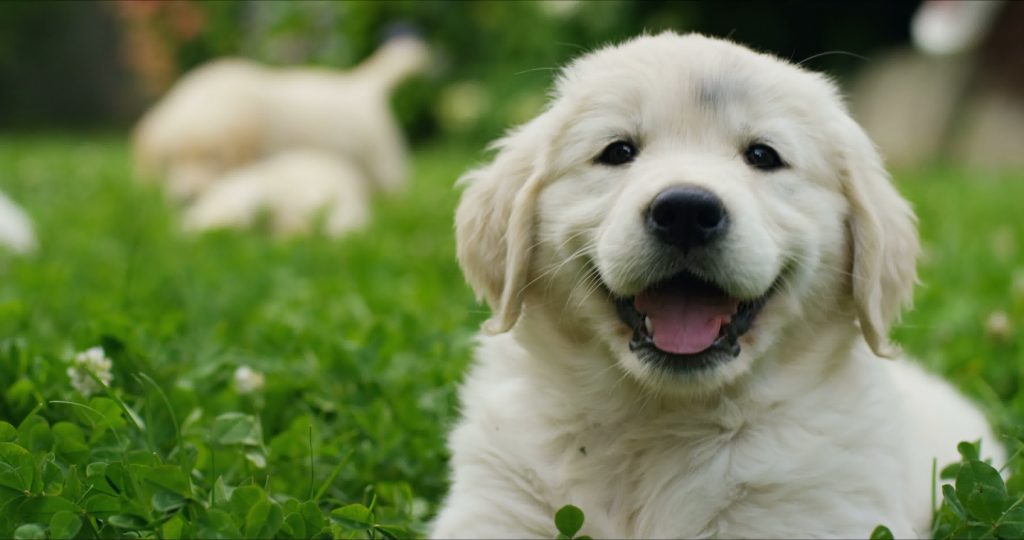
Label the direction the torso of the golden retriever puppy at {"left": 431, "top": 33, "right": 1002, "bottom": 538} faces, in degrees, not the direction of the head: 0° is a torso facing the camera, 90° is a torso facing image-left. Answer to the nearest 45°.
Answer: approximately 0°

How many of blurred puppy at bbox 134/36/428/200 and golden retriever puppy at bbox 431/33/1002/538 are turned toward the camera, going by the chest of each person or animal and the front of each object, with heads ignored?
1

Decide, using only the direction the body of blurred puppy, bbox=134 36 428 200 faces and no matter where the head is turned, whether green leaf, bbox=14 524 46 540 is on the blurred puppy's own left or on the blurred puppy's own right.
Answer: on the blurred puppy's own left

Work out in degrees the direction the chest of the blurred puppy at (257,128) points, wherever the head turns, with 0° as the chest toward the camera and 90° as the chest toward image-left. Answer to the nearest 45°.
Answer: approximately 90°

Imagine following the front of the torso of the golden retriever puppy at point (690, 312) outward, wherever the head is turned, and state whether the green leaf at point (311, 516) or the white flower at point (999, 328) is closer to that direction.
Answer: the green leaf

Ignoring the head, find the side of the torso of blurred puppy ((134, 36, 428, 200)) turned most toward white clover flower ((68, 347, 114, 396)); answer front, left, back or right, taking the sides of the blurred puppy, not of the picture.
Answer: left
